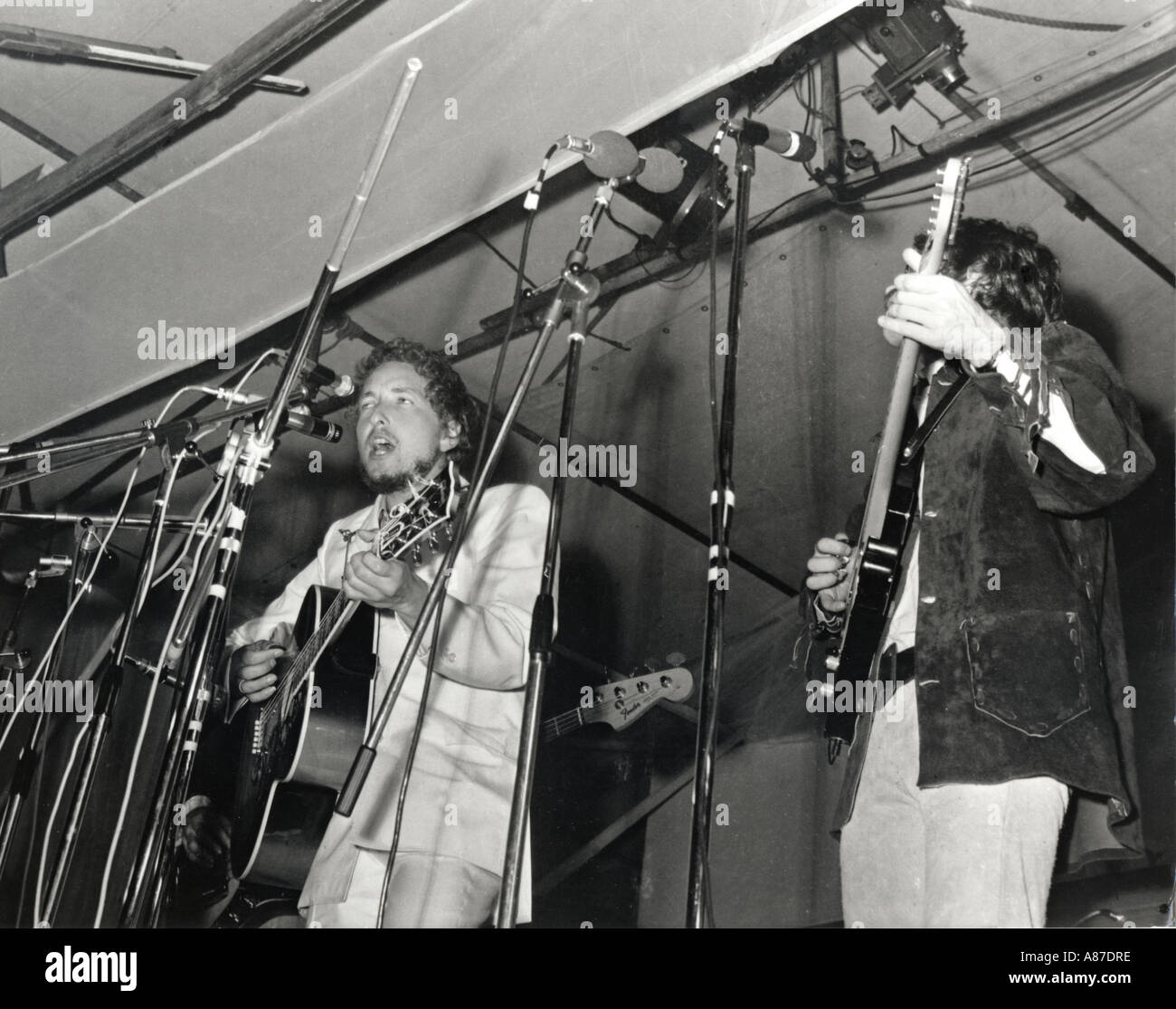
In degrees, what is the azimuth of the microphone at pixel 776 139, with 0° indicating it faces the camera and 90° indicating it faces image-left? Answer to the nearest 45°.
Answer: approximately 270°

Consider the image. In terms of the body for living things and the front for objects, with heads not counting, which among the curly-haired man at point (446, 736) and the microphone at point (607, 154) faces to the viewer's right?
the microphone

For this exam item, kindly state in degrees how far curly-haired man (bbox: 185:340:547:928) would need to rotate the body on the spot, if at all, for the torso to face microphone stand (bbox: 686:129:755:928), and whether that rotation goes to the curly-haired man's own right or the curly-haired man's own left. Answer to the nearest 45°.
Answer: approximately 45° to the curly-haired man's own left

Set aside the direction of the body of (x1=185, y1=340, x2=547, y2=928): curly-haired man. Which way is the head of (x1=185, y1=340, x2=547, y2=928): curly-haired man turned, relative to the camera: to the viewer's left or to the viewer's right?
to the viewer's left

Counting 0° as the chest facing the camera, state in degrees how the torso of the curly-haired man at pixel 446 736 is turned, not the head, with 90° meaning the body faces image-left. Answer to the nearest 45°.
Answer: approximately 45°

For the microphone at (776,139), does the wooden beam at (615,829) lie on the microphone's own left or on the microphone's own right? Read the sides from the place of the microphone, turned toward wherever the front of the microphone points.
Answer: on the microphone's own left
